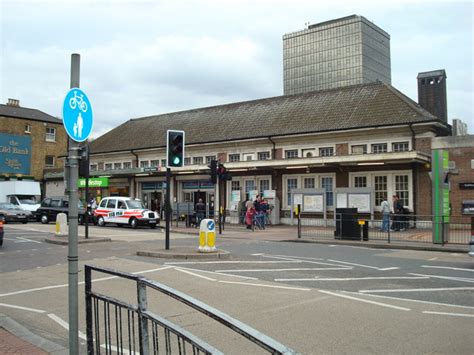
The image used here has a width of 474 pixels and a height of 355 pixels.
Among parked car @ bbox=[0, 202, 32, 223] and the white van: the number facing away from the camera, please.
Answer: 0

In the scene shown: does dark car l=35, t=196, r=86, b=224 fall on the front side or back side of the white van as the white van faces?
on the front side

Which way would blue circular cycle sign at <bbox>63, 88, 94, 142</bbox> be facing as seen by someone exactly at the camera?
facing the viewer and to the right of the viewer

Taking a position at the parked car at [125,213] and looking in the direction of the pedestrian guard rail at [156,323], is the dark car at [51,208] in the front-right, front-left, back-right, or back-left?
back-right
